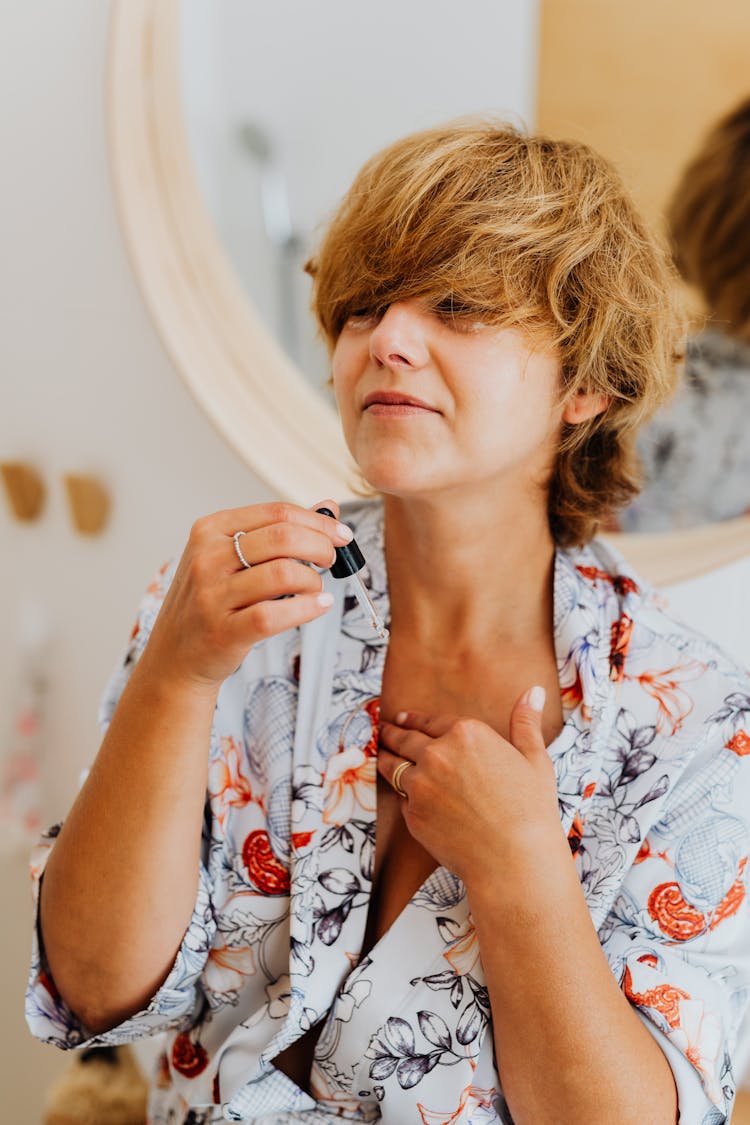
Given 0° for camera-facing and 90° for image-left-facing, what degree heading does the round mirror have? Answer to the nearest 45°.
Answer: approximately 315°
